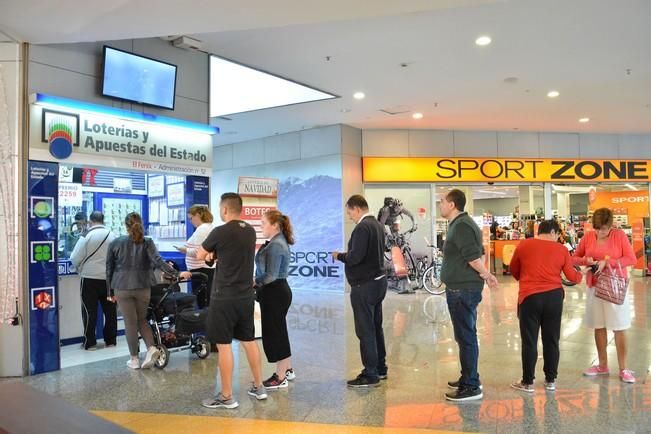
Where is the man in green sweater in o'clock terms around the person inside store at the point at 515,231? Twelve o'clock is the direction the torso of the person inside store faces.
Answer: The man in green sweater is roughly at 12 o'clock from the person inside store.

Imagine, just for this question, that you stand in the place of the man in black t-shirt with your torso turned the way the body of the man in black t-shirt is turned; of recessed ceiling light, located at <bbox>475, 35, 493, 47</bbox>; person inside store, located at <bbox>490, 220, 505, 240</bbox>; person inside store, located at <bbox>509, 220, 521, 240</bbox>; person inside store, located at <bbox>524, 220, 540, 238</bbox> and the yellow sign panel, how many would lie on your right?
5

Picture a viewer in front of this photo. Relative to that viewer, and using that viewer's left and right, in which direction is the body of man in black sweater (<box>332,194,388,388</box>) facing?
facing to the left of the viewer

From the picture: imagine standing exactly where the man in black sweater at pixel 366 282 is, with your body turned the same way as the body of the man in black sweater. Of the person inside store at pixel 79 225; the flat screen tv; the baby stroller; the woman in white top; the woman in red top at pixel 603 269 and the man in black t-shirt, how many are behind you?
1

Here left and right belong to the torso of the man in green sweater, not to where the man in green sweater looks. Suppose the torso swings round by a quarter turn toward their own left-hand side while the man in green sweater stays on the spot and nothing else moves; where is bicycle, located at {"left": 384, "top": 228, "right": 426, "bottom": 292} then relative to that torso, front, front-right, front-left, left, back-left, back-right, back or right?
back

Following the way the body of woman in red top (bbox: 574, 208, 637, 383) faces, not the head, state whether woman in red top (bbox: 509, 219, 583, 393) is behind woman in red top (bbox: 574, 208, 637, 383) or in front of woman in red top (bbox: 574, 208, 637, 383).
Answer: in front

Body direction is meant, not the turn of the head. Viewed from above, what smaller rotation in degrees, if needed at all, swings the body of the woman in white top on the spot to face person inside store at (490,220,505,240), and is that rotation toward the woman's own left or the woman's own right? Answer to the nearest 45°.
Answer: approximately 135° to the woman's own right

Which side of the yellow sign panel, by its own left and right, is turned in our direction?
front

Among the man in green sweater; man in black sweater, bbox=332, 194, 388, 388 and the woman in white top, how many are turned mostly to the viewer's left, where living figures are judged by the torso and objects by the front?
3

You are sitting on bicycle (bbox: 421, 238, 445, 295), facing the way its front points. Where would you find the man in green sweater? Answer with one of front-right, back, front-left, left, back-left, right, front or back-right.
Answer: front-left

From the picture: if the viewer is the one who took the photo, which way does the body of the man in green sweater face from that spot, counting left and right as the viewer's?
facing to the left of the viewer

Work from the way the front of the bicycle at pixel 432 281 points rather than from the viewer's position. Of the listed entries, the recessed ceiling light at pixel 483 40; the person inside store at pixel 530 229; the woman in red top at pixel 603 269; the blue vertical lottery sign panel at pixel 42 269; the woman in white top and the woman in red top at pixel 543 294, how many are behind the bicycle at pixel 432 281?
1

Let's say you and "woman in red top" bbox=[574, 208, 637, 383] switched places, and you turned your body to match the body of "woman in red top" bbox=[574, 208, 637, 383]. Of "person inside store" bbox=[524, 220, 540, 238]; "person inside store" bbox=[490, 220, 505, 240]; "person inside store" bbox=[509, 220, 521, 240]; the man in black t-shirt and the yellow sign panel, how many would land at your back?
4

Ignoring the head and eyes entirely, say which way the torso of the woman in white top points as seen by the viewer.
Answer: to the viewer's left

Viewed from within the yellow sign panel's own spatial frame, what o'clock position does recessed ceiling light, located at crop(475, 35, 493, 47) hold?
The recessed ceiling light is roughly at 12 o'clock from the yellow sign panel.

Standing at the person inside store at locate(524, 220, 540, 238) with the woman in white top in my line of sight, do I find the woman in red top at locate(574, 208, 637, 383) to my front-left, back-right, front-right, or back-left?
front-left
